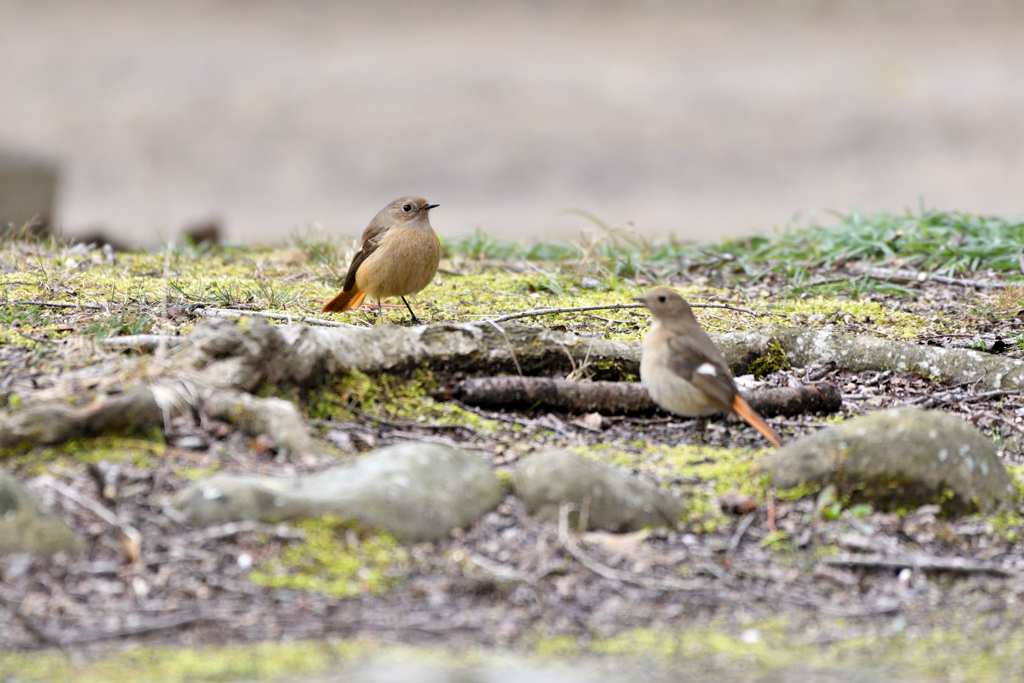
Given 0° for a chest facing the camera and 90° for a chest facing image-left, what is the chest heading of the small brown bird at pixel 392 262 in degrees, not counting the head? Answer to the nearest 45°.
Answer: approximately 315°

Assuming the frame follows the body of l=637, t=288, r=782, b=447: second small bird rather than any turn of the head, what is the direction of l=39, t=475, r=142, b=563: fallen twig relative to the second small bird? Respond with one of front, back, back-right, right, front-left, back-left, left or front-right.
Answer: front-left

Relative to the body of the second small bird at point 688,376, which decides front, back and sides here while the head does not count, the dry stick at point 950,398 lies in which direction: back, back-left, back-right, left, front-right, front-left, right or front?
back-right

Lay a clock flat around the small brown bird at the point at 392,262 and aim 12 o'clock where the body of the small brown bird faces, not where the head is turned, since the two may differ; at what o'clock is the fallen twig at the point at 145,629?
The fallen twig is roughly at 2 o'clock from the small brown bird.

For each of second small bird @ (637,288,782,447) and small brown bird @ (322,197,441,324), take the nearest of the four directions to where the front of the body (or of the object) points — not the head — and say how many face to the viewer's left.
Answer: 1

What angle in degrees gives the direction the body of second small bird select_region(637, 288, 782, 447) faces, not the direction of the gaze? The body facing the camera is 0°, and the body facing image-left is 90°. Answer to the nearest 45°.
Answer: approximately 90°

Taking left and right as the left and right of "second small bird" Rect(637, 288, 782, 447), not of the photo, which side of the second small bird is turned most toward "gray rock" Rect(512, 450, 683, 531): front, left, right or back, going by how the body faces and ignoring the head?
left

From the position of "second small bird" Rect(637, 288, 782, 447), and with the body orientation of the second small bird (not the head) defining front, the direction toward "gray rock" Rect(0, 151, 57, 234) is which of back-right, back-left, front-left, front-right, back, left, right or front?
front-right

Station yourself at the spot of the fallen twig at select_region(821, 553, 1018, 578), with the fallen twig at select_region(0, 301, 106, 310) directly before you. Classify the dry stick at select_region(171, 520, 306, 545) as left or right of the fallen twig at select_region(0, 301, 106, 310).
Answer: left

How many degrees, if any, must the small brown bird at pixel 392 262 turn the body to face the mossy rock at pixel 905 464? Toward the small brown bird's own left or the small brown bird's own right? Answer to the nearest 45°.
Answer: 0° — it already faces it
